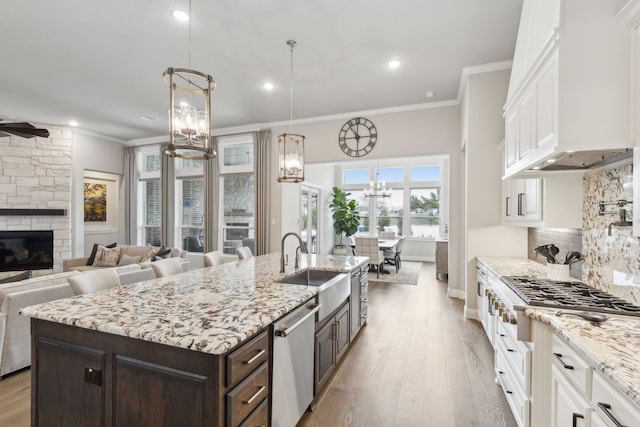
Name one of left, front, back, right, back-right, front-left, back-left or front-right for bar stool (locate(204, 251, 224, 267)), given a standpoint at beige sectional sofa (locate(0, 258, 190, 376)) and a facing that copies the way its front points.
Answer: back-right

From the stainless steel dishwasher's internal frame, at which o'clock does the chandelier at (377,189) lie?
The chandelier is roughly at 8 o'clock from the stainless steel dishwasher.

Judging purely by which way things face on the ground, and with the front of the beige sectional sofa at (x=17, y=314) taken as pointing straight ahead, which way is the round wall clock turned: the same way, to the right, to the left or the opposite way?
to the left

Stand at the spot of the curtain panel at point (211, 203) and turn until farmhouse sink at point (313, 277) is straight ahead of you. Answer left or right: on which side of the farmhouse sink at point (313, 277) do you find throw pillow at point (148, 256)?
right

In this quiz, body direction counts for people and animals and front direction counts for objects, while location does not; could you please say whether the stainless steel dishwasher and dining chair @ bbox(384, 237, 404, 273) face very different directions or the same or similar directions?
very different directions

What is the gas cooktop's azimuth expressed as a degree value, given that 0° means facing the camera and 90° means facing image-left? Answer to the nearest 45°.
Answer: approximately 45°

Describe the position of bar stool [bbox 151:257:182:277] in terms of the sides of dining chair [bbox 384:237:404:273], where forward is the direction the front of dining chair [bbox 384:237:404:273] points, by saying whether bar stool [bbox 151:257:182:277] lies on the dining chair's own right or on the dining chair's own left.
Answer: on the dining chair's own left

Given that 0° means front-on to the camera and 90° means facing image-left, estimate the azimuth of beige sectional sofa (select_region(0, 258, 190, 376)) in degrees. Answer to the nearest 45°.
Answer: approximately 135°

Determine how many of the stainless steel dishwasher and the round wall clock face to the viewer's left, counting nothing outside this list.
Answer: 0

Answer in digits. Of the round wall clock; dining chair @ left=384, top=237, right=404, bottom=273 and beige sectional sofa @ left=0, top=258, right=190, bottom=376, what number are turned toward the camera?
1

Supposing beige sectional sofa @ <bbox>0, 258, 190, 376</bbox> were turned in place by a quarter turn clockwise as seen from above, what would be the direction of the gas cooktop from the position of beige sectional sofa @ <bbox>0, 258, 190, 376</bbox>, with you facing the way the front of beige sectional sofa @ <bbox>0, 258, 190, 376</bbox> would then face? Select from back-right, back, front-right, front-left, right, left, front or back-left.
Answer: right

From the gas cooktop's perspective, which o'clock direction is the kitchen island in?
The kitchen island is roughly at 12 o'clock from the gas cooktop.

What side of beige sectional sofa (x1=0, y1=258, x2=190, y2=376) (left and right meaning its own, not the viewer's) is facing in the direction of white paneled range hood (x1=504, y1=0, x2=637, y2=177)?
back

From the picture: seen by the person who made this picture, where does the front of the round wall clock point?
facing the viewer

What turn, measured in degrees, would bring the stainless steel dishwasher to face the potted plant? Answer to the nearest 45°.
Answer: approximately 135° to its left

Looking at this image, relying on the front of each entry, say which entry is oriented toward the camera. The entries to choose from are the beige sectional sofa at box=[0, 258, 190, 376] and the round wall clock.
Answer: the round wall clock

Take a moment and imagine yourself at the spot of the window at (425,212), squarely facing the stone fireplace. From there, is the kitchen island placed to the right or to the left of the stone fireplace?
left

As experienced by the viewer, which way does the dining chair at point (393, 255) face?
facing to the left of the viewer
